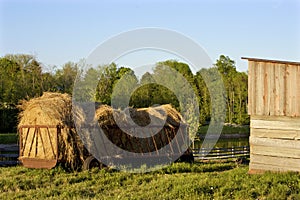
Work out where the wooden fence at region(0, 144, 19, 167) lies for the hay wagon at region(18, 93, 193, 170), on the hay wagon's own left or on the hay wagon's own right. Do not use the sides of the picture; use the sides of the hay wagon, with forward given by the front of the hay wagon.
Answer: on the hay wagon's own right

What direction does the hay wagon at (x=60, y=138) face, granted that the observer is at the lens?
facing away from the viewer and to the right of the viewer
